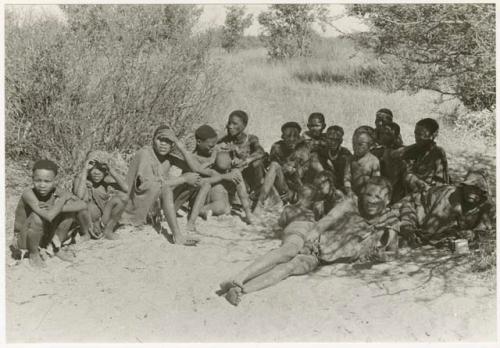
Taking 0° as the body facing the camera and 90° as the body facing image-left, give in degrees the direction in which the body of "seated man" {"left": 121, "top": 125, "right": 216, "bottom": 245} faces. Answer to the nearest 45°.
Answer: approximately 315°

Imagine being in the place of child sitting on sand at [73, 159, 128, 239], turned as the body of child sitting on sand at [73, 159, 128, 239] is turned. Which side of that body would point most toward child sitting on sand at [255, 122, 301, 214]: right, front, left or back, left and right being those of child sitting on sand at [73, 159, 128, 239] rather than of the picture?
left

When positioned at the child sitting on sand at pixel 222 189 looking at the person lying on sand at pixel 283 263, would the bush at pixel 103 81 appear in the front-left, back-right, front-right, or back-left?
back-right

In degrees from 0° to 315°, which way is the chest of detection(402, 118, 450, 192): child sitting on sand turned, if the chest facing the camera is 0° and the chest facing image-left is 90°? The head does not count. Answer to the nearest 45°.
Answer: approximately 0°

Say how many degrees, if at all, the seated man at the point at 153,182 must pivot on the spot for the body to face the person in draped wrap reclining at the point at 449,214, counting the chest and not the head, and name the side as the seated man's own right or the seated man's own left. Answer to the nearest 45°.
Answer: approximately 45° to the seated man's own left

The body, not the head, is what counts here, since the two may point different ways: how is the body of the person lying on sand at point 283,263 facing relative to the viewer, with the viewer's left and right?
facing the viewer and to the left of the viewer

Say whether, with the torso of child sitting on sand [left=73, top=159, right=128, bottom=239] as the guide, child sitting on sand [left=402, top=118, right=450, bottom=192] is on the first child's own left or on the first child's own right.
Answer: on the first child's own left

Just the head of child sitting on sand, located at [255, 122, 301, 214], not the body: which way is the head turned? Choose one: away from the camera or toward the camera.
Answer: toward the camera

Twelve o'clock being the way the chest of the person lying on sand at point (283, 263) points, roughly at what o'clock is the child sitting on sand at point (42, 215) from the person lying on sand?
The child sitting on sand is roughly at 2 o'clock from the person lying on sand.

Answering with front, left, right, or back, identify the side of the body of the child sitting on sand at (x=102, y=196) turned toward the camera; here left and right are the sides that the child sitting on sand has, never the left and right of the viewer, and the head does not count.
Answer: front

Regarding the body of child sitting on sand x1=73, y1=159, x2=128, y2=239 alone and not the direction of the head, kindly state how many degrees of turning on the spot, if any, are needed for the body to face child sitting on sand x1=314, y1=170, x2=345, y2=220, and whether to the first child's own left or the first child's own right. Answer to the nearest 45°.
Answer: approximately 90° to the first child's own left

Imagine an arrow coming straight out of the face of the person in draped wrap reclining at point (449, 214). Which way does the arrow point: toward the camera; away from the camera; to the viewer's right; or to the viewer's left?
toward the camera

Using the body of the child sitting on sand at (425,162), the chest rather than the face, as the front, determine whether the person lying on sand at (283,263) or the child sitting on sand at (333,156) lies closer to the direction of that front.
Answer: the person lying on sand

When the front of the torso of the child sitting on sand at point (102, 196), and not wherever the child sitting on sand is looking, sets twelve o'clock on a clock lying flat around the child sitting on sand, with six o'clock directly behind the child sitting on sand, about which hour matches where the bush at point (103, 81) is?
The bush is roughly at 6 o'clock from the child sitting on sand.

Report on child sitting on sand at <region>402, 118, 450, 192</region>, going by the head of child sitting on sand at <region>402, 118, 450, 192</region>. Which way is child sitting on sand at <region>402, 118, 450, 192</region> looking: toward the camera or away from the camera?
toward the camera
